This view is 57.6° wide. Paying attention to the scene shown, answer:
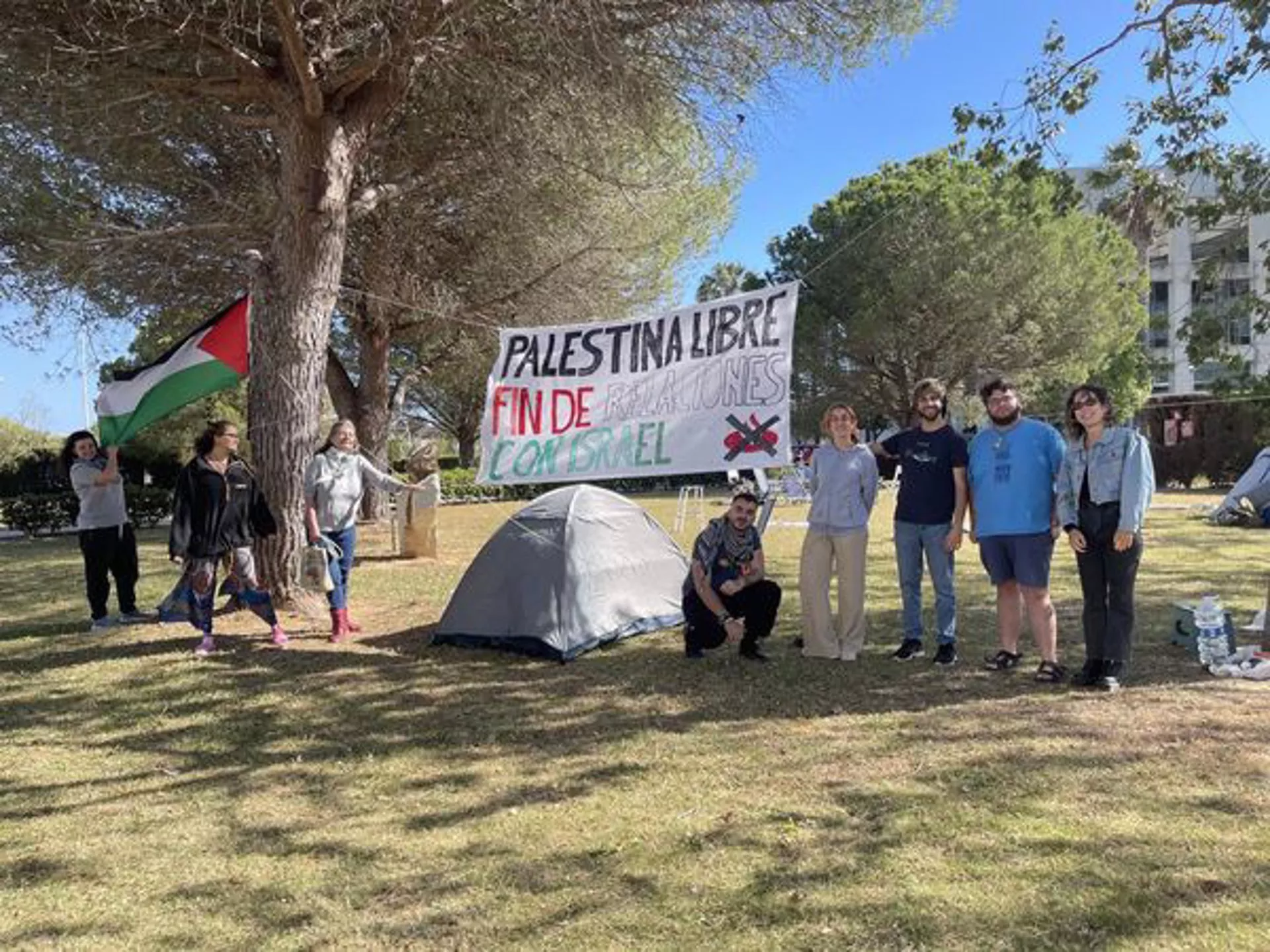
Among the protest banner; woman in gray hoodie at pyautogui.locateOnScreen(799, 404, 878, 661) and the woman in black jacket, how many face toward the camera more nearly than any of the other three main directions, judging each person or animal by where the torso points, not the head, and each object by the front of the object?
3

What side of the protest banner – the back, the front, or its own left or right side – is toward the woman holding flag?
right

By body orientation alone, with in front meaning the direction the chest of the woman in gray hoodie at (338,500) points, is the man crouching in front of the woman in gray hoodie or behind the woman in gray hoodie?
in front

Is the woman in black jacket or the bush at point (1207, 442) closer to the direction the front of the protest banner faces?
the woman in black jacket

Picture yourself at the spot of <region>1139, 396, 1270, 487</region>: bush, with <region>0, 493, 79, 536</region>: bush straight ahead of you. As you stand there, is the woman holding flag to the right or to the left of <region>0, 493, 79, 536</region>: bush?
left

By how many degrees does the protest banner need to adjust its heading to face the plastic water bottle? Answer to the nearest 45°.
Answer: approximately 90° to its left

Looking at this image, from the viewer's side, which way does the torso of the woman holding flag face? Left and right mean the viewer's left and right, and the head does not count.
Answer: facing the viewer and to the right of the viewer

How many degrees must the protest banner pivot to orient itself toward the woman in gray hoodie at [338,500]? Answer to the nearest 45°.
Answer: approximately 90° to its right

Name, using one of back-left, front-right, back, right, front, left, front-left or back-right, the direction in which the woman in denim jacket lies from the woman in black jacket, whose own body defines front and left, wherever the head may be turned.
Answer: front-left

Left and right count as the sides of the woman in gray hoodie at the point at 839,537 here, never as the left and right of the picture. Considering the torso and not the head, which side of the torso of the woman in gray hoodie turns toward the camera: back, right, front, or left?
front

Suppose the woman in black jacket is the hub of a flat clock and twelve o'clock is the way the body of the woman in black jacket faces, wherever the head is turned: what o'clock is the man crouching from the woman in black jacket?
The man crouching is roughly at 10 o'clock from the woman in black jacket.

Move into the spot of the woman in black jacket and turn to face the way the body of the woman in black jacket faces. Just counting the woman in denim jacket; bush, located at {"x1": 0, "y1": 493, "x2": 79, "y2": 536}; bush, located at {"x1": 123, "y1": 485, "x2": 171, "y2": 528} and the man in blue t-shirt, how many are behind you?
2
